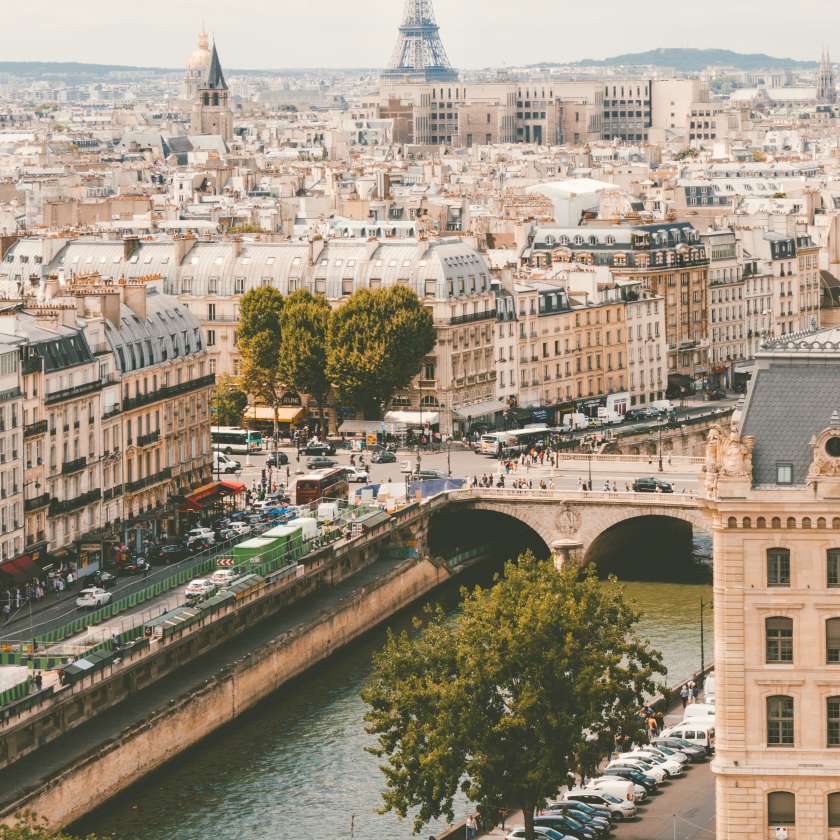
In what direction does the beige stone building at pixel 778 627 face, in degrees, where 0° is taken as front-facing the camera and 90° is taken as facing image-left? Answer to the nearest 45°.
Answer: approximately 0°
